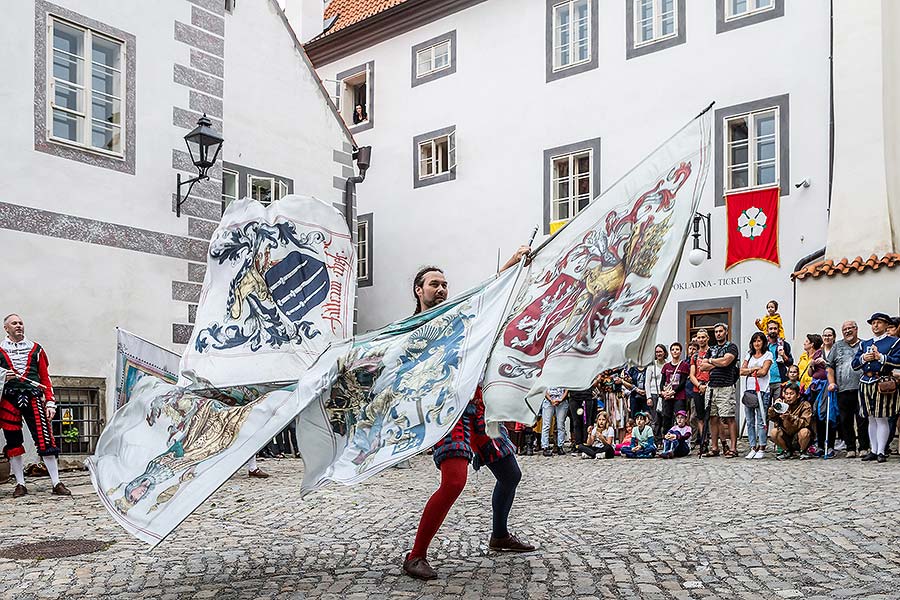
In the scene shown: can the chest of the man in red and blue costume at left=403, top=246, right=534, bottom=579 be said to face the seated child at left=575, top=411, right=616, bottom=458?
no

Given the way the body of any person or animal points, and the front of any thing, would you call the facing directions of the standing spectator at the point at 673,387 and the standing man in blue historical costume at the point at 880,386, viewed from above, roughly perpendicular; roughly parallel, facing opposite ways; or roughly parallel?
roughly parallel

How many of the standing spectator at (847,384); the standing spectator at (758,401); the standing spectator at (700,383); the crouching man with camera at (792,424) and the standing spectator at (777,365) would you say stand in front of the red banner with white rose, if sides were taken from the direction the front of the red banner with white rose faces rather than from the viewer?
5

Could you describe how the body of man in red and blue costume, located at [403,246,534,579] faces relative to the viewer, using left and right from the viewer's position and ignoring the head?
facing the viewer and to the right of the viewer

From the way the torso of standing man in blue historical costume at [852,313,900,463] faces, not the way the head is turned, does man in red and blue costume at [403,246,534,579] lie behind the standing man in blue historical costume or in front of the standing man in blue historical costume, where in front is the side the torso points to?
in front

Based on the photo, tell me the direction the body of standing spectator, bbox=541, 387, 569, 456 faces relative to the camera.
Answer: toward the camera

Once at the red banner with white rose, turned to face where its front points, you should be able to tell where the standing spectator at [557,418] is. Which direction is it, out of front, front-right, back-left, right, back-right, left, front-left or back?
front-right

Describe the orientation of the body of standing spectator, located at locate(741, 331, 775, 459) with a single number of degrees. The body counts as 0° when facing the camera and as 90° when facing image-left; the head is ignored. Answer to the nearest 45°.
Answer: approximately 45°

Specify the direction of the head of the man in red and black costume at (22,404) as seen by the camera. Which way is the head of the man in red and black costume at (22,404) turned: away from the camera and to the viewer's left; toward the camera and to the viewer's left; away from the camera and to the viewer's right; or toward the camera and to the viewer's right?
toward the camera and to the viewer's right

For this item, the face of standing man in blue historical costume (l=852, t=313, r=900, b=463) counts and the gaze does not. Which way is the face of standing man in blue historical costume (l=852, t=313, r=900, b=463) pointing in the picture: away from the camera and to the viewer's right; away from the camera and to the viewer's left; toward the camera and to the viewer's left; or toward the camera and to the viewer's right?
toward the camera and to the viewer's left

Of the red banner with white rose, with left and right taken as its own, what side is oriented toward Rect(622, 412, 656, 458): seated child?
front

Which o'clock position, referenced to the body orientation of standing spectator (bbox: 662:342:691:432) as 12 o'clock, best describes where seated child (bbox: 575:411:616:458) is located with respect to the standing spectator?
The seated child is roughly at 2 o'clock from the standing spectator.

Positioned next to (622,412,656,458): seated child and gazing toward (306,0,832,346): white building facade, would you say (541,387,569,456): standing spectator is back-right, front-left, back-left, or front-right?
front-left

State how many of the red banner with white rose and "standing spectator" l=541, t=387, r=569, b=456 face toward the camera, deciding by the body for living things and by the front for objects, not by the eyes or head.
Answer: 2

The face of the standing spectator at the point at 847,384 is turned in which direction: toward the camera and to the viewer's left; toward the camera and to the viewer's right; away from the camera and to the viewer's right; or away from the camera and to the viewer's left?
toward the camera and to the viewer's left

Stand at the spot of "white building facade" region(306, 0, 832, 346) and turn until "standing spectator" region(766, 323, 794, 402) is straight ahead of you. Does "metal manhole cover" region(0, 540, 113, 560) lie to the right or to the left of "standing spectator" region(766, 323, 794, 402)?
right

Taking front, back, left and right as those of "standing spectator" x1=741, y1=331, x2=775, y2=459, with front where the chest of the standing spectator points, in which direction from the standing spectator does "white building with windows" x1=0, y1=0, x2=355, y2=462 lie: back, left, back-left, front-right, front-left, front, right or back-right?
front-right
